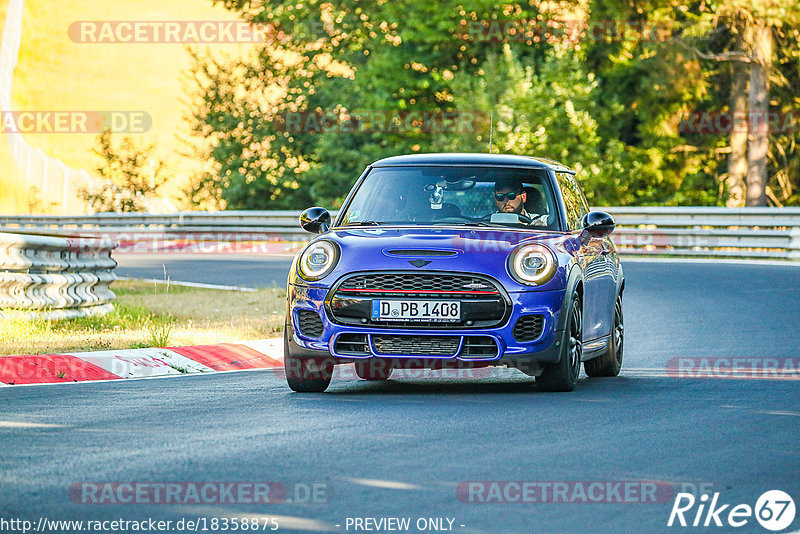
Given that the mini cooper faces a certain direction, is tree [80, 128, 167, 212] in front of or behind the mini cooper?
behind

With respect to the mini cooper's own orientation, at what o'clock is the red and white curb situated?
The red and white curb is roughly at 4 o'clock from the mini cooper.

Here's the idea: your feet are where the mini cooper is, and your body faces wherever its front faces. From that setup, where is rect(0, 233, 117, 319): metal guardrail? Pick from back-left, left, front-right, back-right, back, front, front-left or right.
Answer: back-right

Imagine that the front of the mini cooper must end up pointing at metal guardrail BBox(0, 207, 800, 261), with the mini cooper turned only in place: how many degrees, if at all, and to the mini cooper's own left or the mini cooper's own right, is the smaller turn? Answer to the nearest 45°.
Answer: approximately 180°

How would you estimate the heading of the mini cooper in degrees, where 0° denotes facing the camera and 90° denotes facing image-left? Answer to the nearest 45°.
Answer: approximately 0°
